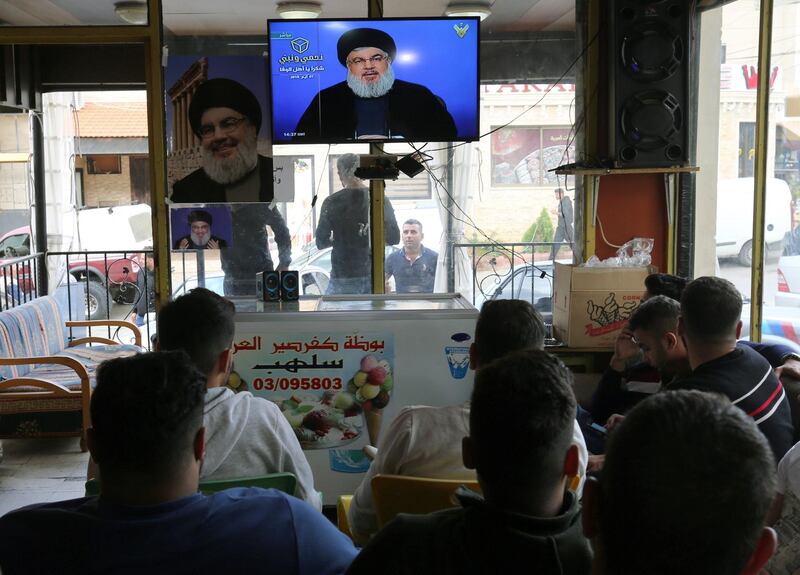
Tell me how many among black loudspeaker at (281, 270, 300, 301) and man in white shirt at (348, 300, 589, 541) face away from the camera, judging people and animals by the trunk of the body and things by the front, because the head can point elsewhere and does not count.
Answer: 1

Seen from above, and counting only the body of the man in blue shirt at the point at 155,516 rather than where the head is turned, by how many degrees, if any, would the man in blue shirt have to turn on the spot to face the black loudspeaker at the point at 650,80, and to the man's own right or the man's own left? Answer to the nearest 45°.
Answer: approximately 45° to the man's own right

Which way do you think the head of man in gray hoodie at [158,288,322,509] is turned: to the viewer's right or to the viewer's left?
to the viewer's right

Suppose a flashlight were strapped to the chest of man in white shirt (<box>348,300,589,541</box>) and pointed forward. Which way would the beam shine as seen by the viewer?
away from the camera

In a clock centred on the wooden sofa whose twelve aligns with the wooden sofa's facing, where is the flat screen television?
The flat screen television is roughly at 1 o'clock from the wooden sofa.

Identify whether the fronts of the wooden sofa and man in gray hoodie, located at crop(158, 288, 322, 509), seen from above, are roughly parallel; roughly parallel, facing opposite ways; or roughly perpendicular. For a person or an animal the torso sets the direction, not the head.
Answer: roughly perpendicular

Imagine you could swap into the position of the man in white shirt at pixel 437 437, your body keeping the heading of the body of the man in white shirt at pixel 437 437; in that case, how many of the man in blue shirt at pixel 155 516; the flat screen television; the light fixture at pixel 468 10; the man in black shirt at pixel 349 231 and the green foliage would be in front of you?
4

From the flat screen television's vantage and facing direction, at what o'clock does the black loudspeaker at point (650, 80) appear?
The black loudspeaker is roughly at 9 o'clock from the flat screen television.

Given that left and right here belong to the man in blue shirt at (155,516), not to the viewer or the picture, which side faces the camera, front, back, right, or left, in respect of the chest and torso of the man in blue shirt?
back

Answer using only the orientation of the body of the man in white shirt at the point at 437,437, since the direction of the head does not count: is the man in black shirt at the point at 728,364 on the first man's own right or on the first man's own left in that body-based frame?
on the first man's own right

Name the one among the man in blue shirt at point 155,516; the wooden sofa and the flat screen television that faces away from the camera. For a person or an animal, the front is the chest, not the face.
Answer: the man in blue shirt

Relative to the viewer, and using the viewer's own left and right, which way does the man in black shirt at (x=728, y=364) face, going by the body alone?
facing away from the viewer and to the left of the viewer

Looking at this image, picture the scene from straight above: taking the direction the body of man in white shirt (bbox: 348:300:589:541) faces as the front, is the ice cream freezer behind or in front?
in front
